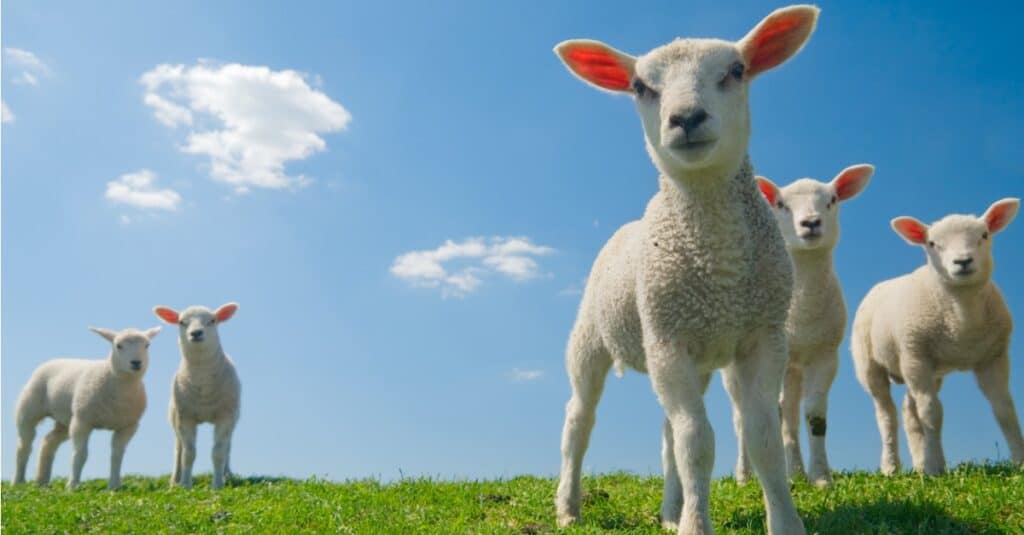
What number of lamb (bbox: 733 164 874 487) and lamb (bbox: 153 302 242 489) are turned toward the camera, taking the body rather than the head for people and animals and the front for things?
2

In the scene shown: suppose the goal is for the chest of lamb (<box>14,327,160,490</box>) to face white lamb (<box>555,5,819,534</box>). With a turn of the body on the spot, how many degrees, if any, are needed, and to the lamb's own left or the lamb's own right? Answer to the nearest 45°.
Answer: approximately 45° to the lamb's own right

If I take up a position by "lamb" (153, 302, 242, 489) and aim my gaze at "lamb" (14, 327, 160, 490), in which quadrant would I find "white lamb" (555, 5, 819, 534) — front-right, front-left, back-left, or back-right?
back-left

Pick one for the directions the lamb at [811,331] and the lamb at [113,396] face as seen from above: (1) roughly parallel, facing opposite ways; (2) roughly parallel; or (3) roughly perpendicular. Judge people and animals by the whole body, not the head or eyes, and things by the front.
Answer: roughly perpendicular

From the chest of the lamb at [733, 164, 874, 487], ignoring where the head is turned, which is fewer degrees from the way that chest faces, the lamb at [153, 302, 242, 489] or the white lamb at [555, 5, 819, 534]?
the white lamb

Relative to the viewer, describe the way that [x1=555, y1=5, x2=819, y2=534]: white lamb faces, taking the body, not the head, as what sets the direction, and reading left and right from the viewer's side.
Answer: facing the viewer and to the right of the viewer

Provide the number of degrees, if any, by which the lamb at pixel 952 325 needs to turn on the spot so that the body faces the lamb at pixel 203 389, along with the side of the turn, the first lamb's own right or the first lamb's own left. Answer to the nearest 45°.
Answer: approximately 135° to the first lamb's own right

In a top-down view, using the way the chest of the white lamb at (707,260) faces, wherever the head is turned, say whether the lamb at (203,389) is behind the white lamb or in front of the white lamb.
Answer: behind

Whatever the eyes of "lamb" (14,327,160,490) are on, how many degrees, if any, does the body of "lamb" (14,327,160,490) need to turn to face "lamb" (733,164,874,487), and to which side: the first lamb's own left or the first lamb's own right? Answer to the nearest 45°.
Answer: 0° — it already faces it

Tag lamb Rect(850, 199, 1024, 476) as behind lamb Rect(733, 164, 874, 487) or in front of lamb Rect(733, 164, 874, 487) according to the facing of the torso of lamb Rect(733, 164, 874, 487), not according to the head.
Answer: behind

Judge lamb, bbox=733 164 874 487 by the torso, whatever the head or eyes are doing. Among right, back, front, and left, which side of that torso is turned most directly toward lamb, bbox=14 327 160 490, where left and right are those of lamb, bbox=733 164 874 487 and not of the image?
right

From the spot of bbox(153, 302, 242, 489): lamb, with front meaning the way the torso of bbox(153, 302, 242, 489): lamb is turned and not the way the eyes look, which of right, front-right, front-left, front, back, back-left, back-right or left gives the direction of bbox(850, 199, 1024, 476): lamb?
front-left

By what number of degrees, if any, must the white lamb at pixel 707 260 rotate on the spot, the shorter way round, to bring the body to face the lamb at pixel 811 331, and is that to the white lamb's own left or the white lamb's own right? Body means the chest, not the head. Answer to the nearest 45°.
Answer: approximately 135° to the white lamb's own left

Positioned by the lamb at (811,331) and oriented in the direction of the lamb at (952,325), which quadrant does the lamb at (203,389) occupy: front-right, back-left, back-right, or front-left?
back-left
